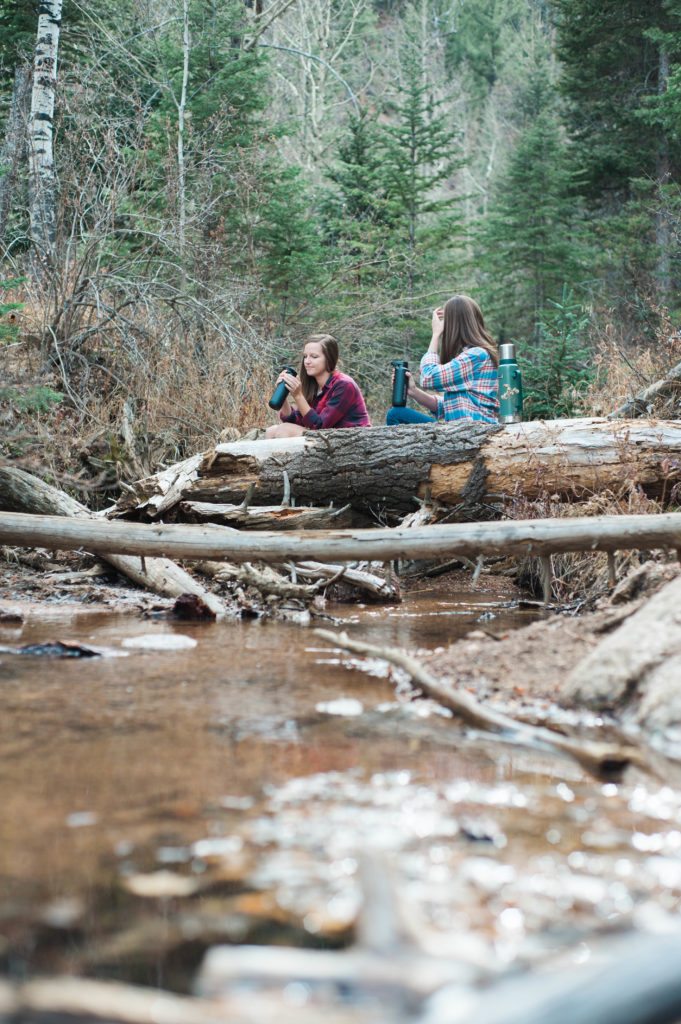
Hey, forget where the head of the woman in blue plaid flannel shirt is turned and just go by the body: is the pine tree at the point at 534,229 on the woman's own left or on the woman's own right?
on the woman's own right

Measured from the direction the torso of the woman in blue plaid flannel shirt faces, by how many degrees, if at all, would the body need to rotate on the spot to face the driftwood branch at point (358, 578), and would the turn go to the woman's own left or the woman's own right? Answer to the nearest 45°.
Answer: approximately 90° to the woman's own left

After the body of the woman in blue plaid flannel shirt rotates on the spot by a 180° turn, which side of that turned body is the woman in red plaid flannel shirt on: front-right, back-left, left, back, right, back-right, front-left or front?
back

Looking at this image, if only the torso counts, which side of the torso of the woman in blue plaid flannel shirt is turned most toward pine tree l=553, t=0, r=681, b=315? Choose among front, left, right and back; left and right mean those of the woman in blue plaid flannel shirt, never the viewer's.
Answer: right

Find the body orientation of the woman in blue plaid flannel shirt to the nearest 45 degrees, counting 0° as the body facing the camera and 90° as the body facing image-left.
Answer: approximately 90°

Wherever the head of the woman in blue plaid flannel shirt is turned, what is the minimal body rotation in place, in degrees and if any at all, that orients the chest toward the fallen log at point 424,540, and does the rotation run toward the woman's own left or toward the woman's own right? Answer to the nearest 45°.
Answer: approximately 90° to the woman's own left

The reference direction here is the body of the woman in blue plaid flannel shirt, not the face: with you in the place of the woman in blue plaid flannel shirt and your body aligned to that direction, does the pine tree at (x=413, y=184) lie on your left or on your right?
on your right

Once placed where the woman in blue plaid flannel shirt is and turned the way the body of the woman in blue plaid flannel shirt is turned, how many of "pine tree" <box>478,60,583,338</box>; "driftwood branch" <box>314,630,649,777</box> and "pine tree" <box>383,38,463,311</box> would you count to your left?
1

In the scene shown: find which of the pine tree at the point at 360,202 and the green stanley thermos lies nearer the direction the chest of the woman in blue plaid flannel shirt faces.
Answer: the pine tree

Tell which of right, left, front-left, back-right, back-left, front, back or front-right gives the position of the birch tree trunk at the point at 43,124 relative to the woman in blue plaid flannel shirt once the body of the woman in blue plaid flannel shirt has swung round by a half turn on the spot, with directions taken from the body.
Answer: back-left

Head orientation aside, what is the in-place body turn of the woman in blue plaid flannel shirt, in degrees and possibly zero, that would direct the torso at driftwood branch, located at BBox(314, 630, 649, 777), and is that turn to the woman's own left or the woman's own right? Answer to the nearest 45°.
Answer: approximately 90° to the woman's own left
